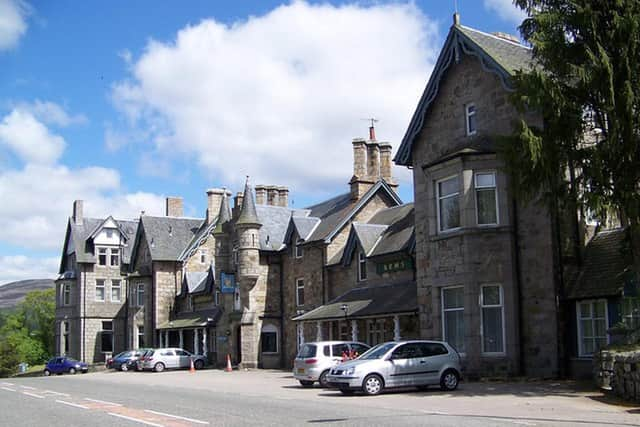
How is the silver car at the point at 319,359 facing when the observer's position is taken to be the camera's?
facing away from the viewer and to the right of the viewer

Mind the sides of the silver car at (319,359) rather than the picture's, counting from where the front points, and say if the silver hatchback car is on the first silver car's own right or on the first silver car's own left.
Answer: on the first silver car's own right

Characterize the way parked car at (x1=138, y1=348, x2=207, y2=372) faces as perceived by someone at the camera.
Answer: facing away from the viewer and to the right of the viewer
